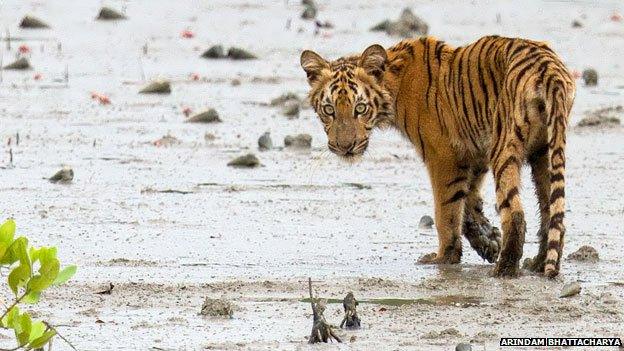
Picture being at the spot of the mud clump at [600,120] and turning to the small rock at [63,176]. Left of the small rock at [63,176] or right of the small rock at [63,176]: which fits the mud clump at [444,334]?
left

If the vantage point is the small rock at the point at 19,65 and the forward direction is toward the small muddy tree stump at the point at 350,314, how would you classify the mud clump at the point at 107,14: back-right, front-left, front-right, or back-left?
back-left

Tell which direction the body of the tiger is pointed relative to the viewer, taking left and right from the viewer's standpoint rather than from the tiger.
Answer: facing away from the viewer and to the left of the viewer

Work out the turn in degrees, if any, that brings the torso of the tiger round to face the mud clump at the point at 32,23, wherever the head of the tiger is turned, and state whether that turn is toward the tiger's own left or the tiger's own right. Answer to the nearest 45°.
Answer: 0° — it already faces it
